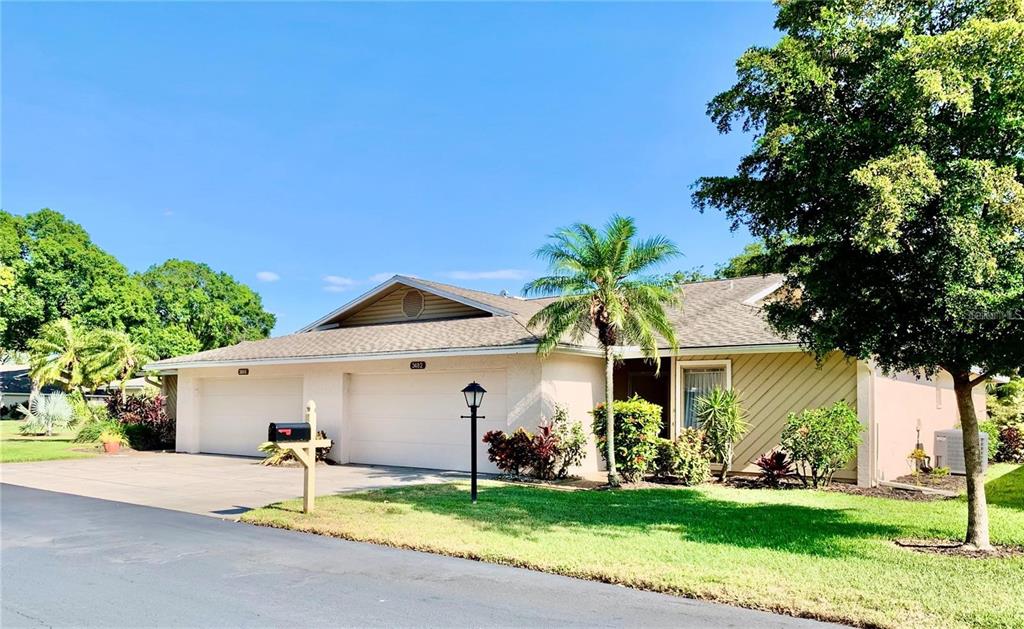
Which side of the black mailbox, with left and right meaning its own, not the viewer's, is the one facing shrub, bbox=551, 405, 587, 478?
back

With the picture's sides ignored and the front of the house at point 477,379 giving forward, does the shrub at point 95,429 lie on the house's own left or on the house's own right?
on the house's own right

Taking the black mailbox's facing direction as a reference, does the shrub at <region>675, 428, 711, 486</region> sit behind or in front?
behind

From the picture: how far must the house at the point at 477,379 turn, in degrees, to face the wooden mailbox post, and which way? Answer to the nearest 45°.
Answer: approximately 45° to its left

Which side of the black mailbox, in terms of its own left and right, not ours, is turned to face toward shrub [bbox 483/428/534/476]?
back

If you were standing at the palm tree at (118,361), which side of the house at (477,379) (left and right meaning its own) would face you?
right

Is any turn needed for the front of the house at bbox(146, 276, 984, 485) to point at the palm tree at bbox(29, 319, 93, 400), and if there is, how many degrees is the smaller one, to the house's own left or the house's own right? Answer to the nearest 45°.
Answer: approximately 90° to the house's own right

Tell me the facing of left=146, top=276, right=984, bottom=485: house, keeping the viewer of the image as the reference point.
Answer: facing the viewer and to the left of the viewer

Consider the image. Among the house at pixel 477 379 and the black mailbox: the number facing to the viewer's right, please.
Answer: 0
